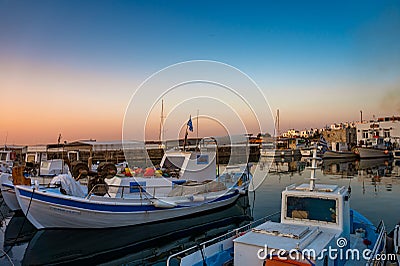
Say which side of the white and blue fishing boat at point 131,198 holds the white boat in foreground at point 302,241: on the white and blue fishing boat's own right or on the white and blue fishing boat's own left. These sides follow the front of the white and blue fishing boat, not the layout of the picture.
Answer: on the white and blue fishing boat's own left

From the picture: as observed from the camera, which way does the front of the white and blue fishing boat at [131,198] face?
facing the viewer and to the left of the viewer
